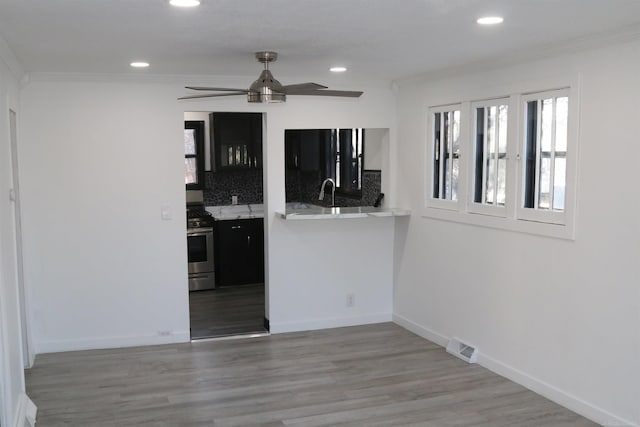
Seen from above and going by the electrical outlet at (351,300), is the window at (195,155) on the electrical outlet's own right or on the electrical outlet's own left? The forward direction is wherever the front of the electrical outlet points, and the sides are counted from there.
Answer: on the electrical outlet's own right

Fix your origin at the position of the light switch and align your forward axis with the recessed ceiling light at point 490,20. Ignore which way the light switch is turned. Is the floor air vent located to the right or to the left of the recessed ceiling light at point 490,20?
left

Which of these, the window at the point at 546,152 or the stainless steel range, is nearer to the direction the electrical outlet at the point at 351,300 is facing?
the window

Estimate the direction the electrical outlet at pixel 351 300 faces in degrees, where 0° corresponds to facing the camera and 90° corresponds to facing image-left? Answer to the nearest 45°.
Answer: approximately 0°

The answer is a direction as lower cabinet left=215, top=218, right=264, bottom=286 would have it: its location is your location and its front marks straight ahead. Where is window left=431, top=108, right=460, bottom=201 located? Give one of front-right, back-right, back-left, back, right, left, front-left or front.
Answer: front-left

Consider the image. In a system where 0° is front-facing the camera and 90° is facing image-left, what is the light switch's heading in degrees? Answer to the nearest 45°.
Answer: approximately 0°
